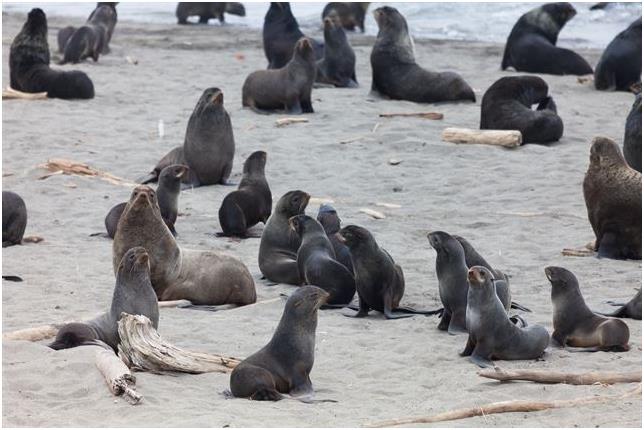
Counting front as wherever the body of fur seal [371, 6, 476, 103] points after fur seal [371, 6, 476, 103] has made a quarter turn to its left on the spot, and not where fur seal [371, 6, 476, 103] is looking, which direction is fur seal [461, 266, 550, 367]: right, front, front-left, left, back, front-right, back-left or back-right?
front

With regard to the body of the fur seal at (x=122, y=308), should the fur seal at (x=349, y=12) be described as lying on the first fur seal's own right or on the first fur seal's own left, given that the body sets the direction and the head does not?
on the first fur seal's own left

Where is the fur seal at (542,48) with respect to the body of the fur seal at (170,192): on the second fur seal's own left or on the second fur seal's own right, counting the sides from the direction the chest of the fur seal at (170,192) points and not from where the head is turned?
on the second fur seal's own left

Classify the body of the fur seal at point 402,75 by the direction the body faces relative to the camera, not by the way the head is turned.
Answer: to the viewer's left

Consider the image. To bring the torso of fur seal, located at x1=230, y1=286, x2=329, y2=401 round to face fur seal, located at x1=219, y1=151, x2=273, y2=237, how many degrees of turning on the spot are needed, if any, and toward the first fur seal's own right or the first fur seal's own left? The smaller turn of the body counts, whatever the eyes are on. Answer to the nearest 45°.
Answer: approximately 90° to the first fur seal's own left

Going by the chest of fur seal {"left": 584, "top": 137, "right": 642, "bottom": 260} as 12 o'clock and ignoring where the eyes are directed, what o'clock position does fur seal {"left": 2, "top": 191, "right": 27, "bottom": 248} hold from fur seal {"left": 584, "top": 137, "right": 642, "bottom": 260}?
fur seal {"left": 2, "top": 191, "right": 27, "bottom": 248} is roughly at 1 o'clock from fur seal {"left": 584, "top": 137, "right": 642, "bottom": 260}.
